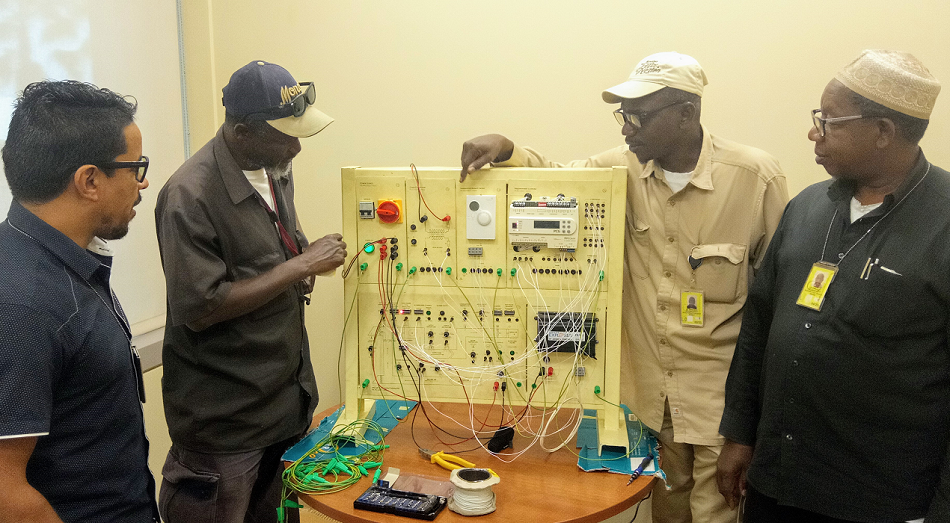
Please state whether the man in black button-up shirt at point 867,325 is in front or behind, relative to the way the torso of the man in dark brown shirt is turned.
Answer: in front

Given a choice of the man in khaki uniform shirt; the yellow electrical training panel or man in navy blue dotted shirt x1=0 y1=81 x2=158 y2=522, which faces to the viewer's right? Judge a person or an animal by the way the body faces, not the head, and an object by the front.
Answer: the man in navy blue dotted shirt

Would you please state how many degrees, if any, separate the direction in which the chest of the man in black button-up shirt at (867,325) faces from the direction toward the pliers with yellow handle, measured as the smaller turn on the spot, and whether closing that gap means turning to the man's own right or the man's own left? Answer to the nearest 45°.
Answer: approximately 45° to the man's own right

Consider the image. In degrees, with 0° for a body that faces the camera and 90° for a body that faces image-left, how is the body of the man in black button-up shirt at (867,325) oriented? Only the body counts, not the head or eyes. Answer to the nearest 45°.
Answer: approximately 45°

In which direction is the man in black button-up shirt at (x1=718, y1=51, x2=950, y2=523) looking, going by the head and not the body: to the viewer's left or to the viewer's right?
to the viewer's left

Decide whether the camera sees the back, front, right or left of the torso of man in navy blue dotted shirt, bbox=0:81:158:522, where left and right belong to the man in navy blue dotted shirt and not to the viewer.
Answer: right

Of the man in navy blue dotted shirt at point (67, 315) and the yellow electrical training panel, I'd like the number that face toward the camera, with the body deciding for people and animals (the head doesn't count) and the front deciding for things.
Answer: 1

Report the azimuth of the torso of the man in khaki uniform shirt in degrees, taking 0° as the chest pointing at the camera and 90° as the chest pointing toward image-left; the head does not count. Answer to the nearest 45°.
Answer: approximately 45°

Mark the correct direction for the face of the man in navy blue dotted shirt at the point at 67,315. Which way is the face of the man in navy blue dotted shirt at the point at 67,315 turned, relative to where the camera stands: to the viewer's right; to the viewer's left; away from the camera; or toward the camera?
to the viewer's right

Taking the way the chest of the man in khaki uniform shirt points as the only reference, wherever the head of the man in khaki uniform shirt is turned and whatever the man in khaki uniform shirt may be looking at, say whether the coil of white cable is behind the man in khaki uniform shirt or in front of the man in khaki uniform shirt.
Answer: in front

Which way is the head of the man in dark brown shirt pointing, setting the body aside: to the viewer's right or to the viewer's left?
to the viewer's right
